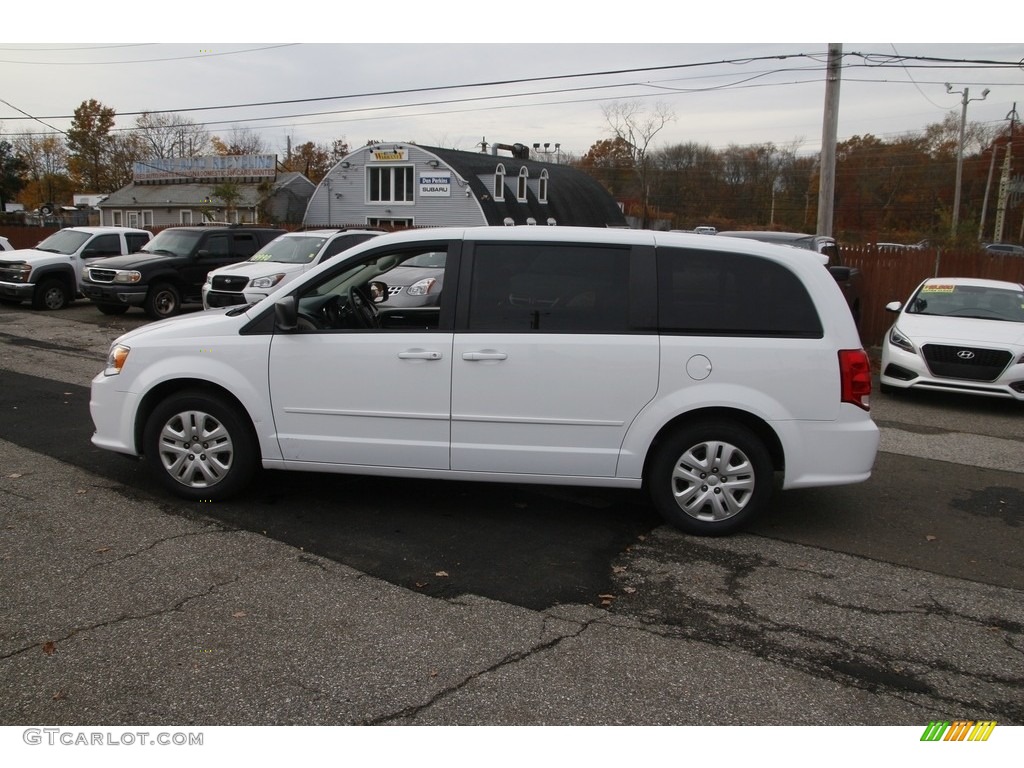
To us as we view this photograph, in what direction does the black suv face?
facing the viewer and to the left of the viewer

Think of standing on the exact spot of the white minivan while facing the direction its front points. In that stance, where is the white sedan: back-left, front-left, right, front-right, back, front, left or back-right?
back-right

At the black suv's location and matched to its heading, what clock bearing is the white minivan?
The white minivan is roughly at 10 o'clock from the black suv.

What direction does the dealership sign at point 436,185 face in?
toward the camera

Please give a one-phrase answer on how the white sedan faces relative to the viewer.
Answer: facing the viewer

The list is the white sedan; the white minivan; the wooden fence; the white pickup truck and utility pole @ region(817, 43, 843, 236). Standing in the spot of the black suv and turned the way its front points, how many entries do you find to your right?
1

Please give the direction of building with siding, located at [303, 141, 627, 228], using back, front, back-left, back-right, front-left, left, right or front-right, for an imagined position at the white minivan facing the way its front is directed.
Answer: right

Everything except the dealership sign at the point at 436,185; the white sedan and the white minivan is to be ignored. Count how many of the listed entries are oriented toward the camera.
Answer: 2

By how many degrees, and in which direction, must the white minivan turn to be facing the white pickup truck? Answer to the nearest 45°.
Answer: approximately 45° to its right

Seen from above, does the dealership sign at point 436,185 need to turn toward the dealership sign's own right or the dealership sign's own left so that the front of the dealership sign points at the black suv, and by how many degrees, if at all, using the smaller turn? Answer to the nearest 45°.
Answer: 0° — it already faces it

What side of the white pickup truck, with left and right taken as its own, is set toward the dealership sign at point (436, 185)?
back

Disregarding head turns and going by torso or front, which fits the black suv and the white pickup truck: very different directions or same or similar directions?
same or similar directions

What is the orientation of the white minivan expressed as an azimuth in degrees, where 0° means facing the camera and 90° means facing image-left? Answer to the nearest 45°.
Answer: approximately 90°

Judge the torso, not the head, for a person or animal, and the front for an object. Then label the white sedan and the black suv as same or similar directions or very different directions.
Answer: same or similar directions
